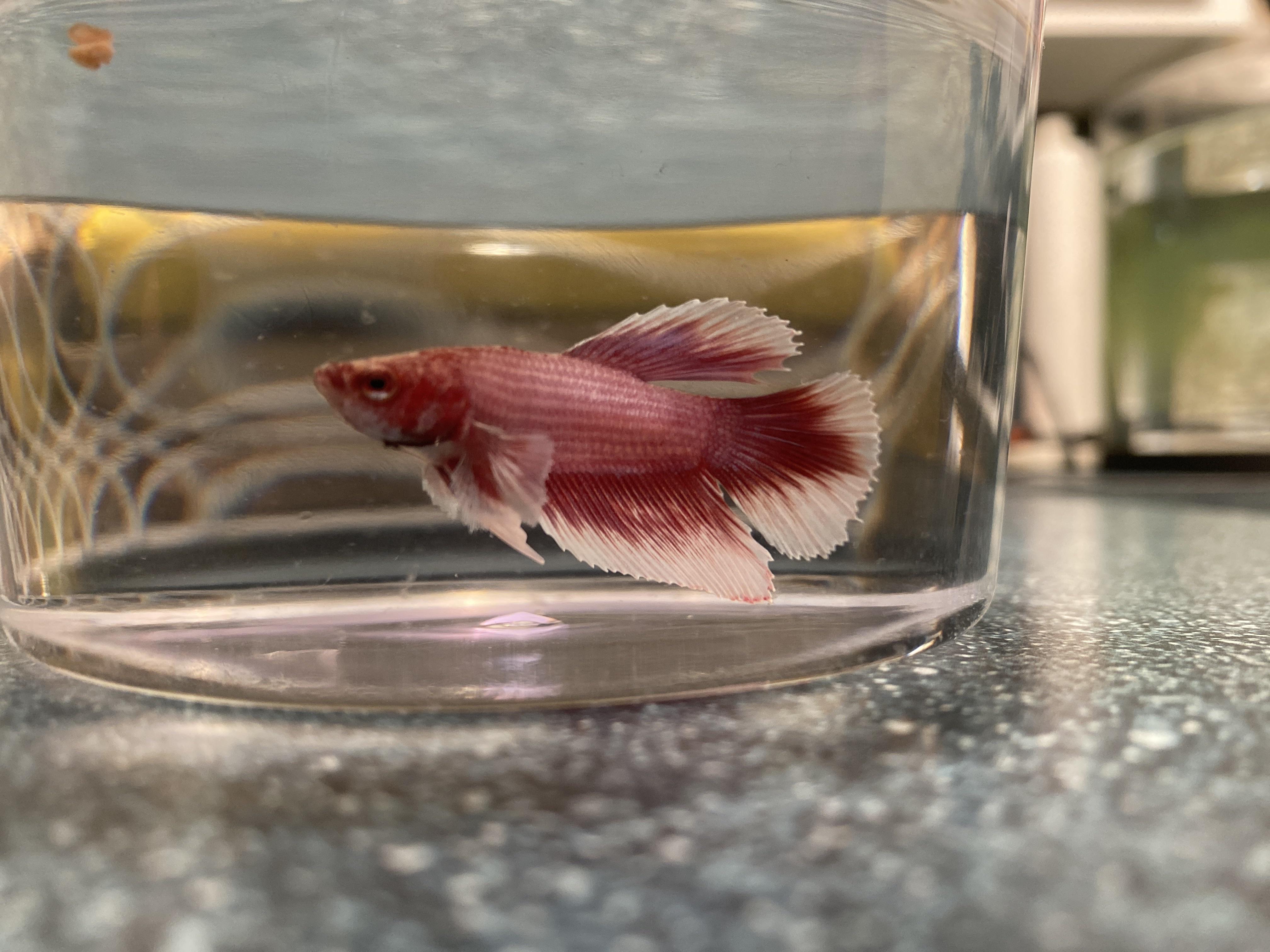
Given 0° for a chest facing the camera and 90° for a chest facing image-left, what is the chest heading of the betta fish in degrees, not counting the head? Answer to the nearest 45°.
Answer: approximately 90°

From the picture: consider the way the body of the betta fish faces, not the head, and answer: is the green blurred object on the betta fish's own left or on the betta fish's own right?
on the betta fish's own right
